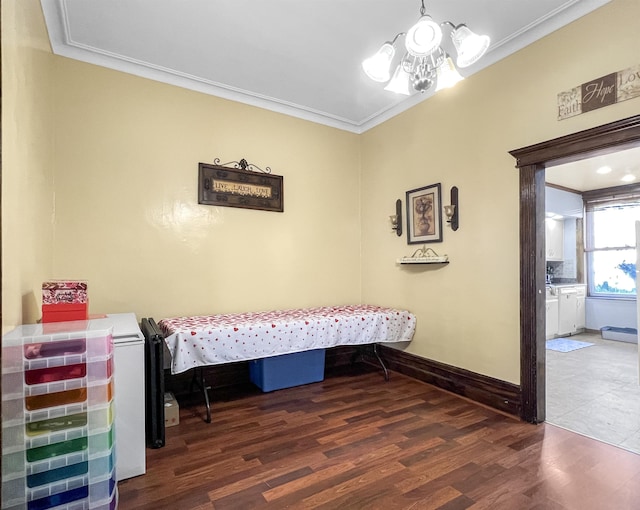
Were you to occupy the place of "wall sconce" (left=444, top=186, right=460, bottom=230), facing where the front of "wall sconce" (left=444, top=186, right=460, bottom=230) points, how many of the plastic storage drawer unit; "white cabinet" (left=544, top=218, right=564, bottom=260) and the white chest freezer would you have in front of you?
2

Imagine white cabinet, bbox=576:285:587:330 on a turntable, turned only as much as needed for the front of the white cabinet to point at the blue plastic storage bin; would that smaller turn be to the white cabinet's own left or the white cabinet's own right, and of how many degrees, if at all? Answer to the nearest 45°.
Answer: approximately 90° to the white cabinet's own right

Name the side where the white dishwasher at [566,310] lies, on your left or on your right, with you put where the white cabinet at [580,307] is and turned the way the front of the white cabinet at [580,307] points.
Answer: on your right

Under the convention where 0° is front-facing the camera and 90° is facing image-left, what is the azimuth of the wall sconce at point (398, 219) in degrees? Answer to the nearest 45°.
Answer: approximately 45°

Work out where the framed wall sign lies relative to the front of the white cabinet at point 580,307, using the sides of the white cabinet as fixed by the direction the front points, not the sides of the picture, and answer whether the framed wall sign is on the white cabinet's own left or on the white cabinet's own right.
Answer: on the white cabinet's own right
